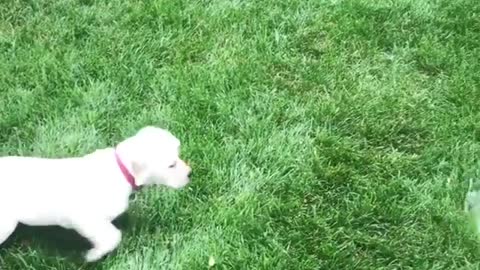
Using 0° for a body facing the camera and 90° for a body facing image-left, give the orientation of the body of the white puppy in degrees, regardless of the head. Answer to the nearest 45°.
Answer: approximately 270°
